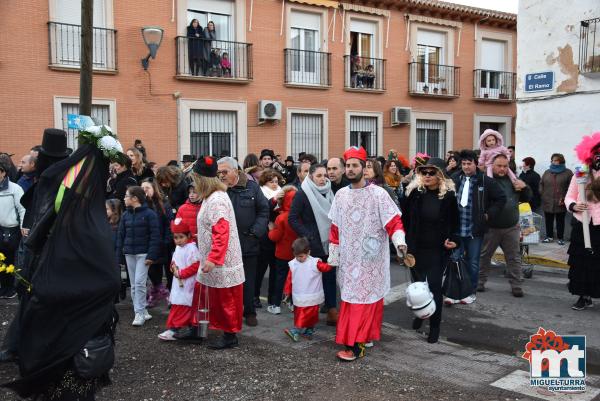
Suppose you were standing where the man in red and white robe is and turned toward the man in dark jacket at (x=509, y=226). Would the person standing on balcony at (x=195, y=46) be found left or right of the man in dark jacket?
left

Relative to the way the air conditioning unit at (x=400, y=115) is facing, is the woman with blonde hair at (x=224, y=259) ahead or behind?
ahead

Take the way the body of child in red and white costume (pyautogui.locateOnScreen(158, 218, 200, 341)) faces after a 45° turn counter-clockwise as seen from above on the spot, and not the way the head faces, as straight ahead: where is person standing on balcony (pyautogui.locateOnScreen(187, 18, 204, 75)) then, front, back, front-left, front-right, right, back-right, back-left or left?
back

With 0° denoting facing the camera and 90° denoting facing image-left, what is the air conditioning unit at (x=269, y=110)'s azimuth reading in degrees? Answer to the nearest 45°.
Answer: approximately 0°

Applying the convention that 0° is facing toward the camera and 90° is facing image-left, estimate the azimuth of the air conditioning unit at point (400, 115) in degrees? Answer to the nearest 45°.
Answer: approximately 0°

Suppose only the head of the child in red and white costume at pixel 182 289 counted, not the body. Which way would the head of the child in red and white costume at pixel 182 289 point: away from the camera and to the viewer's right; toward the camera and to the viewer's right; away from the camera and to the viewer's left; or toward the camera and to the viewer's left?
toward the camera and to the viewer's left

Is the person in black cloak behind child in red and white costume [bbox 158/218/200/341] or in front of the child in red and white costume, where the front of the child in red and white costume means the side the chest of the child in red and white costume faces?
in front

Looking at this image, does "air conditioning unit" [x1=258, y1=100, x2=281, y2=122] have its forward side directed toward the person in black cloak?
yes

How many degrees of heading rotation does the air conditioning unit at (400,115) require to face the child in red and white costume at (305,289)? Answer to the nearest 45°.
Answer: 0° — it already faces them

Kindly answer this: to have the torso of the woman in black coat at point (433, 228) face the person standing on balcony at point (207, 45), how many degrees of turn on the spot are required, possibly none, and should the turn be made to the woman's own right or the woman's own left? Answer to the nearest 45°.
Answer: approximately 135° to the woman's own right

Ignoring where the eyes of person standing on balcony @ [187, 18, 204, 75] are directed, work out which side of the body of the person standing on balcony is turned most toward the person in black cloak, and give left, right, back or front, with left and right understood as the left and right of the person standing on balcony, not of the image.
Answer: front
